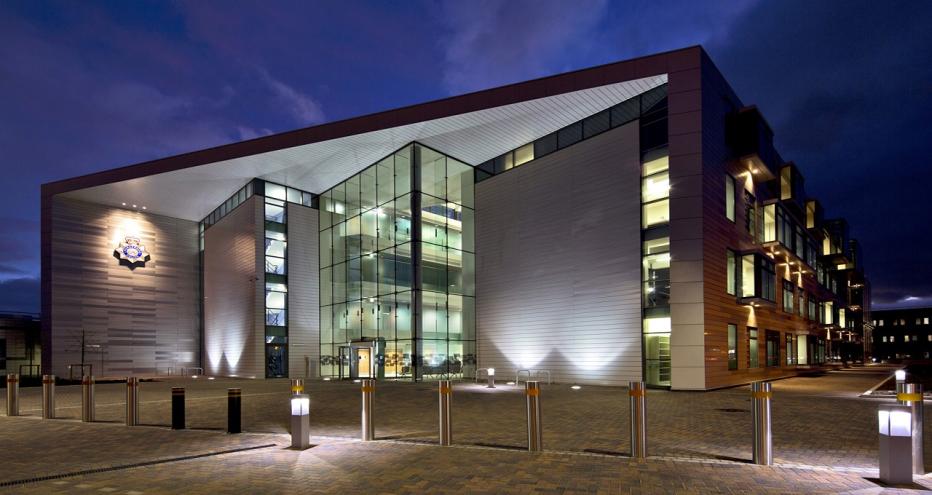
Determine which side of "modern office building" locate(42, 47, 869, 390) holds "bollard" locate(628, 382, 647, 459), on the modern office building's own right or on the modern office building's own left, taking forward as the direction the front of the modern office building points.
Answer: on the modern office building's own left

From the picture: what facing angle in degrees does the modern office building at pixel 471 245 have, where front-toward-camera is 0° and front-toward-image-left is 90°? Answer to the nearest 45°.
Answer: approximately 45°

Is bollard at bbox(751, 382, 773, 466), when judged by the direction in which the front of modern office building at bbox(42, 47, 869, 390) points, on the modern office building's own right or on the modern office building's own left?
on the modern office building's own left

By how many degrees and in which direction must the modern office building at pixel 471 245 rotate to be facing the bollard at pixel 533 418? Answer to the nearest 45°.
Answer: approximately 45° to its left
